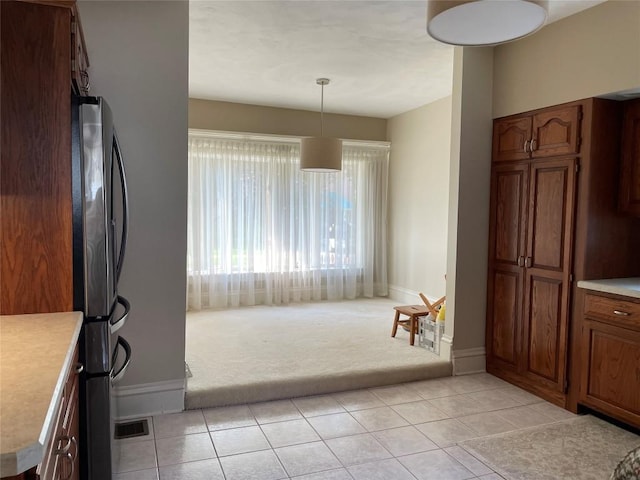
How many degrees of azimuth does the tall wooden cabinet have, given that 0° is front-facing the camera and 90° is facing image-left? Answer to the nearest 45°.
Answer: approximately 45°

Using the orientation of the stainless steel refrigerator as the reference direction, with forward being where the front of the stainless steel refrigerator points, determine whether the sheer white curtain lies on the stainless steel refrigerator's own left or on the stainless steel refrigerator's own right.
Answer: on the stainless steel refrigerator's own left

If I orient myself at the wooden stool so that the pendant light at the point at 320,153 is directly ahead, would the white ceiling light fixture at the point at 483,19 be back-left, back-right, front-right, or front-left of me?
back-left

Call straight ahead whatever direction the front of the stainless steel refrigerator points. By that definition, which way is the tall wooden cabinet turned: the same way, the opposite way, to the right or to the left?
the opposite way

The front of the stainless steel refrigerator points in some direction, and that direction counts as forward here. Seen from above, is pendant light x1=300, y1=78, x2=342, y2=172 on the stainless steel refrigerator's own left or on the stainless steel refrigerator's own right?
on the stainless steel refrigerator's own left

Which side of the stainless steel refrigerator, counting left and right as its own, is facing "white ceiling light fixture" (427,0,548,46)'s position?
front

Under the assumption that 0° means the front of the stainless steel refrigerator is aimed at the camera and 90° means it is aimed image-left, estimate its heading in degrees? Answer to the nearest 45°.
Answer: approximately 270°

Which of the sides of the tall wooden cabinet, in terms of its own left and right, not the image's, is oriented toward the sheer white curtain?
right

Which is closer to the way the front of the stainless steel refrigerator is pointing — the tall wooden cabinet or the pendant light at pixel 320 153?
the tall wooden cabinet

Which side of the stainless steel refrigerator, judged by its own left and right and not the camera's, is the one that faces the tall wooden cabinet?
front

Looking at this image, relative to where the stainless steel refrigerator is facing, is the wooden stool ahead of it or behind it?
ahead
